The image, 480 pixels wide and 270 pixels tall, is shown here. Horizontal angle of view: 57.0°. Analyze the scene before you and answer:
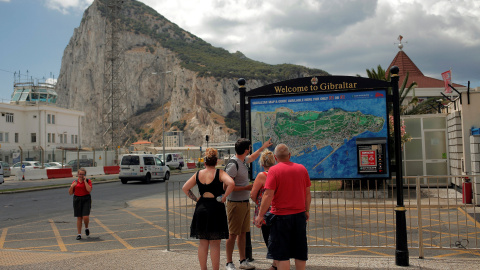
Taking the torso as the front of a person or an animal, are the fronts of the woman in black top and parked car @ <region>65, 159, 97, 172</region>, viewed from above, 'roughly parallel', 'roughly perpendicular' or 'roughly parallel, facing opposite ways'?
roughly perpendicular

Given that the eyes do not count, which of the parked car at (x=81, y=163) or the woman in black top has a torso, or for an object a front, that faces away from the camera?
the woman in black top

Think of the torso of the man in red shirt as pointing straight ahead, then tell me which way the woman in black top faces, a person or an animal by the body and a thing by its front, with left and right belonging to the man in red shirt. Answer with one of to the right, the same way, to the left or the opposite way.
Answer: the same way

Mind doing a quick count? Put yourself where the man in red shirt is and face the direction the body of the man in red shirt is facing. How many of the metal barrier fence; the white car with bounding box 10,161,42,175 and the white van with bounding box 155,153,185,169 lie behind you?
0

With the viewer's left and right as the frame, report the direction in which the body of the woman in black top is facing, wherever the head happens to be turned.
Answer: facing away from the viewer

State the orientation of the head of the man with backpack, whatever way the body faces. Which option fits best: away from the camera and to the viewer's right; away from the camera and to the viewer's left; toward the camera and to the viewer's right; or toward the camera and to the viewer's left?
away from the camera and to the viewer's right

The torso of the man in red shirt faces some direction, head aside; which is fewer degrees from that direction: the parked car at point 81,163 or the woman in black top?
the parked car

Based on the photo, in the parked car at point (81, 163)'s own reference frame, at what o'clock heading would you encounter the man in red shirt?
The man in red shirt is roughly at 9 o'clock from the parked car.

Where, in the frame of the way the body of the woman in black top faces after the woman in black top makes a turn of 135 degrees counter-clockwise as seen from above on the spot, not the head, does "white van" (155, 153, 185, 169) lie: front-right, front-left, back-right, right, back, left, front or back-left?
back-right

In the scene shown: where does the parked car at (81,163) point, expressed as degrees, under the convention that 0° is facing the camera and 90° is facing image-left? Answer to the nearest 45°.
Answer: approximately 90°

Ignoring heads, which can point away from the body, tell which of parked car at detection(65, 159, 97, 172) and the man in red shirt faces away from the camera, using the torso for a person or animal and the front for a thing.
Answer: the man in red shirt

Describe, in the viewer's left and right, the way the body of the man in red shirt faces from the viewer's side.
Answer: facing away from the viewer
